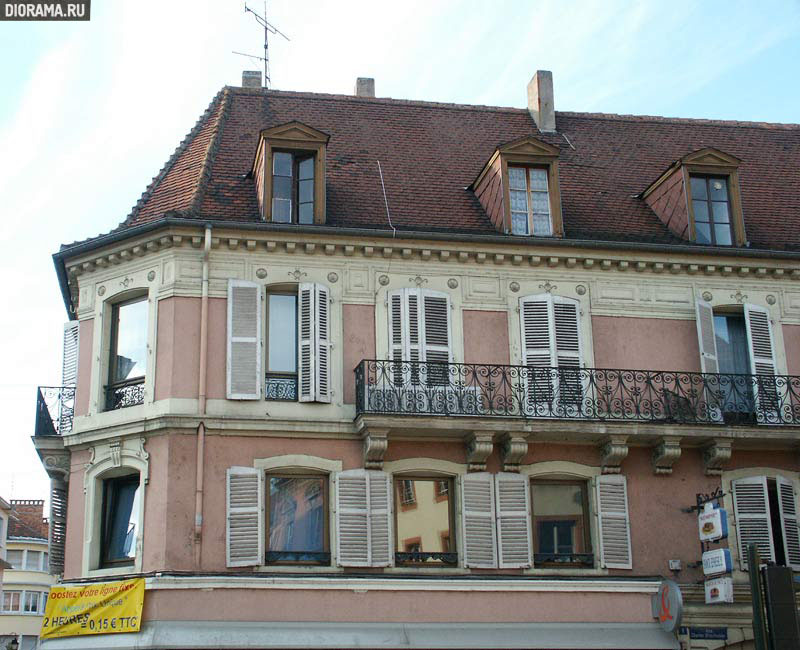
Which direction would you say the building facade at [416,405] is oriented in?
toward the camera
